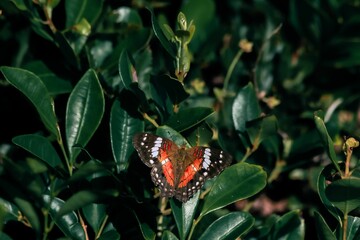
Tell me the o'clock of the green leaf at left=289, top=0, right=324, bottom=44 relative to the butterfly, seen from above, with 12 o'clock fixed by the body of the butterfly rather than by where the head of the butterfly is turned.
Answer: The green leaf is roughly at 1 o'clock from the butterfly.

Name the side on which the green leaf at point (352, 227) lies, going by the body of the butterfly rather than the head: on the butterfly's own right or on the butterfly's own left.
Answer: on the butterfly's own right

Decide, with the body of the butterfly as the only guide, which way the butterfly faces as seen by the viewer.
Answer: away from the camera
